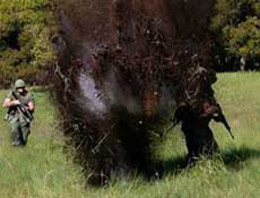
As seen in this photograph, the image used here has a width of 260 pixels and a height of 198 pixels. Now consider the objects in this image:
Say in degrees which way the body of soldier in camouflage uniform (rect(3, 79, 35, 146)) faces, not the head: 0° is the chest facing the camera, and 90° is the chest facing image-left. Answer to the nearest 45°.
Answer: approximately 0°

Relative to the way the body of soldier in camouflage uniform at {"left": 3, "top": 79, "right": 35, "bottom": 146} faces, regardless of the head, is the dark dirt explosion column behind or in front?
in front
